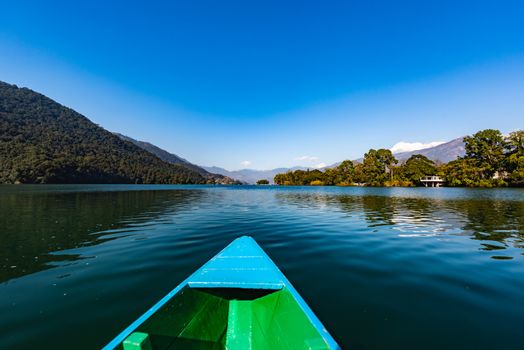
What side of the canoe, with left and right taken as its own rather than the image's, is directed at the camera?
back
